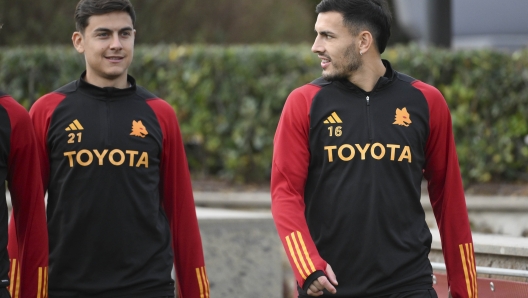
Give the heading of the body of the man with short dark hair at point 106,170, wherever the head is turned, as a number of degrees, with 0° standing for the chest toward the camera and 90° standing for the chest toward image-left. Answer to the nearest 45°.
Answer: approximately 0°

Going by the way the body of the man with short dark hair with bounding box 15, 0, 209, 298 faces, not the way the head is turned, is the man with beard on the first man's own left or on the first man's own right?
on the first man's own left

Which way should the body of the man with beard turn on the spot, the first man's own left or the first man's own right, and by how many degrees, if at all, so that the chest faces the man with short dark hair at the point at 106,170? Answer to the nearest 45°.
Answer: approximately 90° to the first man's own right

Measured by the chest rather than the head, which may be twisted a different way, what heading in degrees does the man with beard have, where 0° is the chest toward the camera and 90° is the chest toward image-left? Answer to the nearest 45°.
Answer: approximately 0°

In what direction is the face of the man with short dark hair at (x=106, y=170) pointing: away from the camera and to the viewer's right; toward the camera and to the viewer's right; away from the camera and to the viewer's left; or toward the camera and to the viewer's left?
toward the camera and to the viewer's right

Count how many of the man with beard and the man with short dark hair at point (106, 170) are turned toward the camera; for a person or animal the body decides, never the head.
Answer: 2
